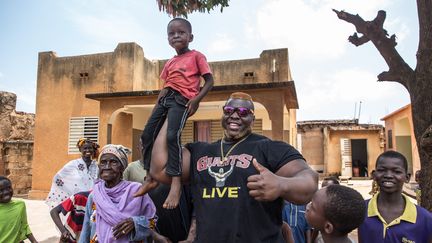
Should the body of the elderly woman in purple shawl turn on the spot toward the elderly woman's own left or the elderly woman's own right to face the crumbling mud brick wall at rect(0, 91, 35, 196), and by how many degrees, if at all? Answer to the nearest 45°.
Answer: approximately 135° to the elderly woman's own right

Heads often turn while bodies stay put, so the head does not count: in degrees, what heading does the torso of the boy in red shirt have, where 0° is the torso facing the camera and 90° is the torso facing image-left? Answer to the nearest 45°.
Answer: approximately 45°

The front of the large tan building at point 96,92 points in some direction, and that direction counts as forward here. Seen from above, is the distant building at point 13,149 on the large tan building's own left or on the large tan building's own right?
on the large tan building's own right

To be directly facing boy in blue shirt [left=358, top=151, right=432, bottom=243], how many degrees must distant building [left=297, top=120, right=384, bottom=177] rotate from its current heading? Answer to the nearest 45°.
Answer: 0° — it already faces them

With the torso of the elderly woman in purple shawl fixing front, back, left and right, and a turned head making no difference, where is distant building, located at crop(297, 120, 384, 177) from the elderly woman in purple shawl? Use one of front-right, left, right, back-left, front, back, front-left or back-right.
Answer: back

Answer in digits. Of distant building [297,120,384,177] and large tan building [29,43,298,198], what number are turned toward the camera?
2

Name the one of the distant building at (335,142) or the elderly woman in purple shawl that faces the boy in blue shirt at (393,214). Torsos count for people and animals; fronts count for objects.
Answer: the distant building

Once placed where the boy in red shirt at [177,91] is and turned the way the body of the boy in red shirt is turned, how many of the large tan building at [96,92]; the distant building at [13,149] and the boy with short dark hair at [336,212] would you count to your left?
1

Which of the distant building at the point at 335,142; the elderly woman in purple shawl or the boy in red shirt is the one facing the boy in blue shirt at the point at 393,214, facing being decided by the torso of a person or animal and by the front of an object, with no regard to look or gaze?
the distant building
